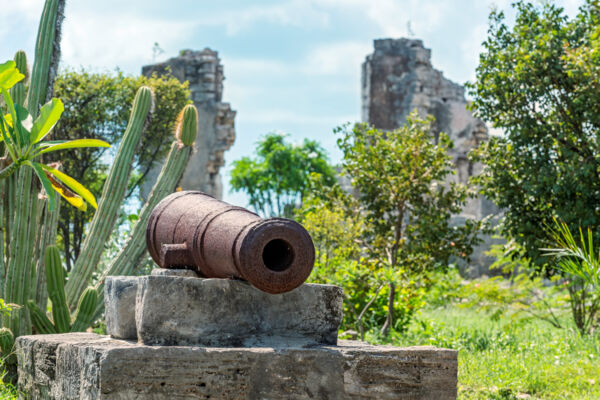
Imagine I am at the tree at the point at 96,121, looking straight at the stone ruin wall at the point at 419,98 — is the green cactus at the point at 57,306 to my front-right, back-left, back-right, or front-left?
back-right

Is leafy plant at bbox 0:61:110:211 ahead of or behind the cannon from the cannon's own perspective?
behind

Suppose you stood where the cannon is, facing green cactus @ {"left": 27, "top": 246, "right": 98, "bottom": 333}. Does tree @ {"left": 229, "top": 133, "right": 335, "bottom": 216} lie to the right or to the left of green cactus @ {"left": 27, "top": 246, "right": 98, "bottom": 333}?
right

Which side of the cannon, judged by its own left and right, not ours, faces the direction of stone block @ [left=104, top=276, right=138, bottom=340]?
back

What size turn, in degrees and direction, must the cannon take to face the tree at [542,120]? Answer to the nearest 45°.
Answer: approximately 90° to its left

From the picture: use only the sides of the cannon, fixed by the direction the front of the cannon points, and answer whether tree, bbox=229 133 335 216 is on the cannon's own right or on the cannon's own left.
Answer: on the cannon's own left

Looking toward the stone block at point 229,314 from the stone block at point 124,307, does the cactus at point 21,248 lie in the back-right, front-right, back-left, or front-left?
back-left

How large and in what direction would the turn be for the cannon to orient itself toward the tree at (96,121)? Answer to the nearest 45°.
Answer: approximately 135° to its left

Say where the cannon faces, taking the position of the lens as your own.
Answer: facing the viewer and to the right of the viewer

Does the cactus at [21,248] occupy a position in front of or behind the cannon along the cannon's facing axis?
behind
